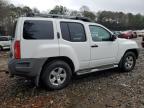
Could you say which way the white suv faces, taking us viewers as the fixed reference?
facing away from the viewer and to the right of the viewer
